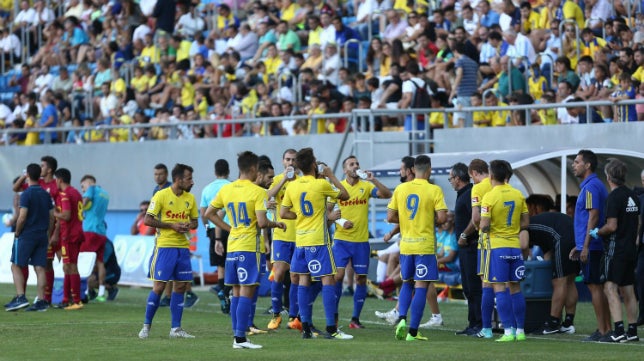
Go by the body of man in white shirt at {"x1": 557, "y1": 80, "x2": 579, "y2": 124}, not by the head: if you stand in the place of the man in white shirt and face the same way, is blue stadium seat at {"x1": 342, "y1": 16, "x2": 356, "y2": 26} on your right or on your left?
on your right

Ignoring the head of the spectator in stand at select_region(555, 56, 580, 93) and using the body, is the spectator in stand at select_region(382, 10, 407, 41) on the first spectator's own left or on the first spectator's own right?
on the first spectator's own right

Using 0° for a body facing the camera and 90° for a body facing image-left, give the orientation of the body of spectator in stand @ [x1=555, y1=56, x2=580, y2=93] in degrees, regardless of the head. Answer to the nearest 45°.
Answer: approximately 45°

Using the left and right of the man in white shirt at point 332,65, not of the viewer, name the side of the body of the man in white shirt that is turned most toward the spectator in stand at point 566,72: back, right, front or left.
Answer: left

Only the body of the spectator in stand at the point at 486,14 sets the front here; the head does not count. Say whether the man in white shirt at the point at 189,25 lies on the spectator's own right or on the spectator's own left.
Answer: on the spectator's own right

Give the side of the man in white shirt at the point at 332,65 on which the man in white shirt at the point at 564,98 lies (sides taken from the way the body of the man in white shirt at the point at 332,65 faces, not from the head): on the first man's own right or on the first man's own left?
on the first man's own left
